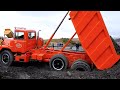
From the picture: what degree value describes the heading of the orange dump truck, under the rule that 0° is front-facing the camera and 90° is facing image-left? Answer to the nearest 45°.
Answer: approximately 90°
